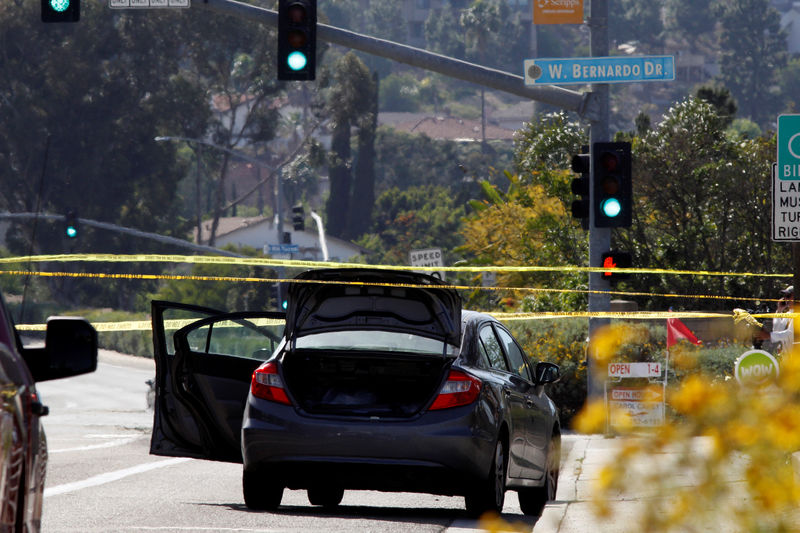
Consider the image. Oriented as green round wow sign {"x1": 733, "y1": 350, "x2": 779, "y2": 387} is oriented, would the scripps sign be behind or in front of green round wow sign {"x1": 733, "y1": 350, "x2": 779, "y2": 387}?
behind

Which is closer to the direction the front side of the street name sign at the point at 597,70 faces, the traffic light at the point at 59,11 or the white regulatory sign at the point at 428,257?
the traffic light

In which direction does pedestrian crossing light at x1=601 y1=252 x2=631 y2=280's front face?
toward the camera

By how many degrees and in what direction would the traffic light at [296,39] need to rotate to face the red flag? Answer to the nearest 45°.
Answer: approximately 135° to its left

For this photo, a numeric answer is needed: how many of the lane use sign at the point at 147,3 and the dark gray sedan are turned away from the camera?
1

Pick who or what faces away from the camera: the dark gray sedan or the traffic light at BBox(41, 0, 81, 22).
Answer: the dark gray sedan

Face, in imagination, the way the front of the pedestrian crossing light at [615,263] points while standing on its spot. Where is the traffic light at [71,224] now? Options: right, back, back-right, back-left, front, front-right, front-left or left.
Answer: back-right

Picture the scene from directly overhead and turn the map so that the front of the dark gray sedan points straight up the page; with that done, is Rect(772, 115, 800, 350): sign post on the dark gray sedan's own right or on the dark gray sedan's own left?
on the dark gray sedan's own right

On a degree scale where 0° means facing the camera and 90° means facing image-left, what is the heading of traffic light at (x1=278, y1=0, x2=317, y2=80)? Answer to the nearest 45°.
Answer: approximately 0°

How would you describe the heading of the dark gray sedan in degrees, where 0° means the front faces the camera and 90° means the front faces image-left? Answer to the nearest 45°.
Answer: approximately 180°

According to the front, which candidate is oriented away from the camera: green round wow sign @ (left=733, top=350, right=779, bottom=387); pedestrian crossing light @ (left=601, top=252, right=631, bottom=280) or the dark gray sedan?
the dark gray sedan

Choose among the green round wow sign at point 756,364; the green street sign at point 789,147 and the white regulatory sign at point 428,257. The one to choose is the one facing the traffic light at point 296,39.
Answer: the white regulatory sign

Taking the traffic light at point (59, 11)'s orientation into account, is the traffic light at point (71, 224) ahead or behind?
behind

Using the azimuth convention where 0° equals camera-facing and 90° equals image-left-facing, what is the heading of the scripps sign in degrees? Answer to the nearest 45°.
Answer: approximately 0°

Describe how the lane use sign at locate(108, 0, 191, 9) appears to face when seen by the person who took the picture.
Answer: facing the viewer
